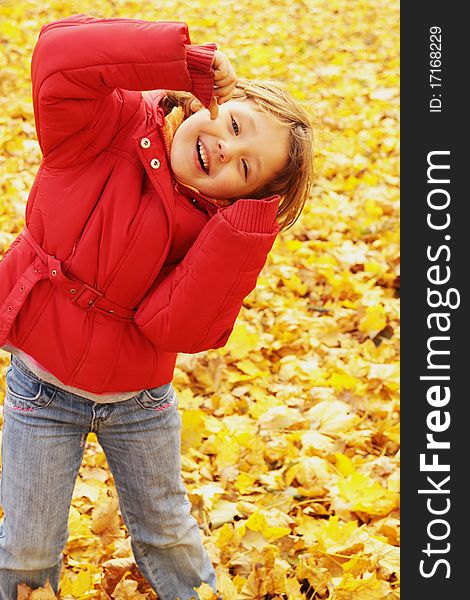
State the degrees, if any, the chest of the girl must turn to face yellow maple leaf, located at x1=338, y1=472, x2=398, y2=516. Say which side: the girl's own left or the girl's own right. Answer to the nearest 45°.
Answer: approximately 135° to the girl's own left

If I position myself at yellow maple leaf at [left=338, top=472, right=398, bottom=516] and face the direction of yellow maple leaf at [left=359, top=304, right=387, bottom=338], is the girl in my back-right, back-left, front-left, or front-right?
back-left

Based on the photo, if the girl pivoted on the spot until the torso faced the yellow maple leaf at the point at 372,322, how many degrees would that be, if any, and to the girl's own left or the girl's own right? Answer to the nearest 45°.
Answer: approximately 135° to the girl's own left

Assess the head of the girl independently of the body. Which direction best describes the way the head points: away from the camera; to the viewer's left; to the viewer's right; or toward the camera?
toward the camera

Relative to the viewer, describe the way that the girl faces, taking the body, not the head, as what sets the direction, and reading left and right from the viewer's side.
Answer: facing the viewer

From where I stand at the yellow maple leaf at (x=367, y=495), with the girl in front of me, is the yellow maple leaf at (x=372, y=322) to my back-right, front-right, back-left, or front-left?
back-right
